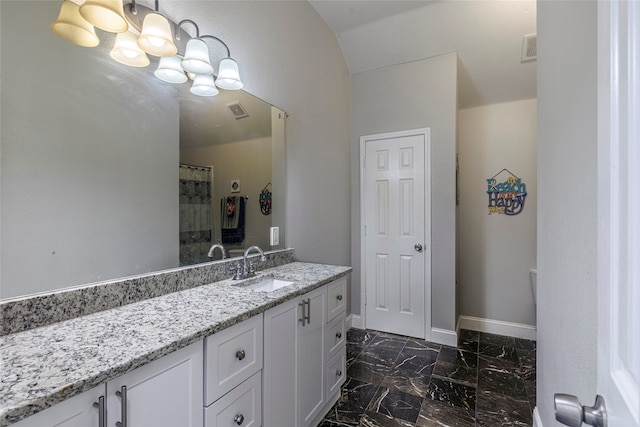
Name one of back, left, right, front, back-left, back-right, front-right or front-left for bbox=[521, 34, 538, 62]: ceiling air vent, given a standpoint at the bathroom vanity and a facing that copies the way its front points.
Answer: front-left

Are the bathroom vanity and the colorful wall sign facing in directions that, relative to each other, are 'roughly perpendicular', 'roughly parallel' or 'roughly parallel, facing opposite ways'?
roughly perpendicular

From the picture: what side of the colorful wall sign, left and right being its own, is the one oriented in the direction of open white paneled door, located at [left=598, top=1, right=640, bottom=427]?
front

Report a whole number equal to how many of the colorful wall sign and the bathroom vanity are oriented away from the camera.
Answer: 0

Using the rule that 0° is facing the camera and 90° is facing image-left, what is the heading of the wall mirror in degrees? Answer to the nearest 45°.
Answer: approximately 315°

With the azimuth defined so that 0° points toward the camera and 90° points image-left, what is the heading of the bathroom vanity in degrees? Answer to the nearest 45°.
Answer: approximately 315°

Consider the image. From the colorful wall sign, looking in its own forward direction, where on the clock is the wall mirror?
The wall mirror is roughly at 1 o'clock from the colorful wall sign.
